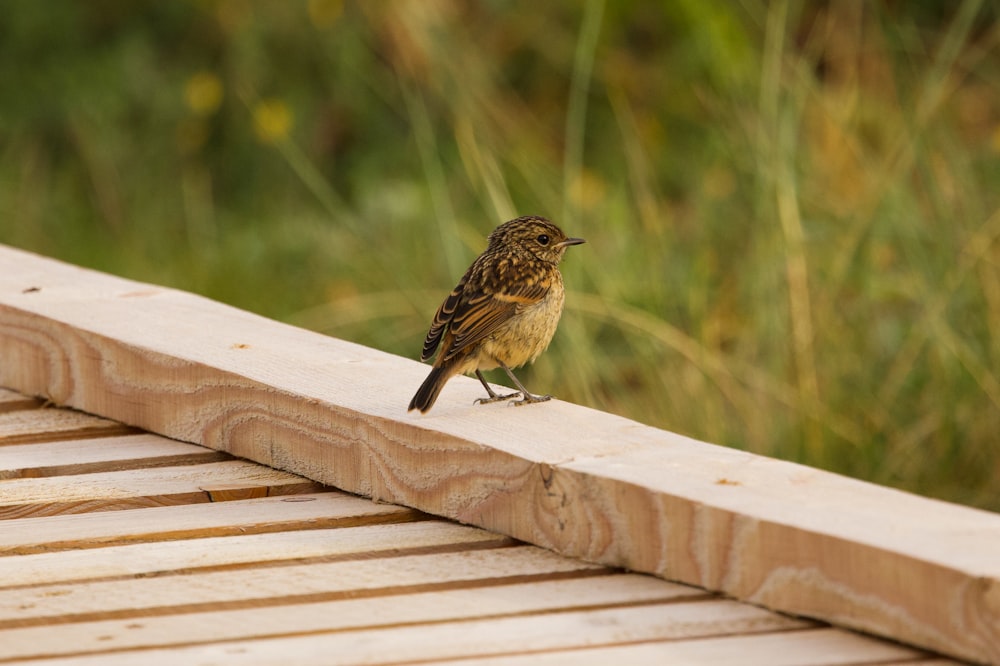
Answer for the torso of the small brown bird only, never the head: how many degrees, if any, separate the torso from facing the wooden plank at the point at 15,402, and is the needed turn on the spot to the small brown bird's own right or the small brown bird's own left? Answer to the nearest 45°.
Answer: approximately 180°

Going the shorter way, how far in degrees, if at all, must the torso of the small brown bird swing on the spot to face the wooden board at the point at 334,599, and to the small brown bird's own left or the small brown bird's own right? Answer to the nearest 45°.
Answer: approximately 90° to the small brown bird's own right

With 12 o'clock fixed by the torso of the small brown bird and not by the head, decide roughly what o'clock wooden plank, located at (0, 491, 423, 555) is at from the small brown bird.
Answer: The wooden plank is roughly at 4 o'clock from the small brown bird.

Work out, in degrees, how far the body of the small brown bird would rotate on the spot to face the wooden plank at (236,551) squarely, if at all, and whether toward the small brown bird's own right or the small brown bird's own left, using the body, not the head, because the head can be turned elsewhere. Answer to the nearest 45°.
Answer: approximately 90° to the small brown bird's own right

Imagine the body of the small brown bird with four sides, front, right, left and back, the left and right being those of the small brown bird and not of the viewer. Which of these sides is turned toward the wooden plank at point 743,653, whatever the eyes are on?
right

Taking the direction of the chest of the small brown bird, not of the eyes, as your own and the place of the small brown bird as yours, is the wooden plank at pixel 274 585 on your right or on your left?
on your right

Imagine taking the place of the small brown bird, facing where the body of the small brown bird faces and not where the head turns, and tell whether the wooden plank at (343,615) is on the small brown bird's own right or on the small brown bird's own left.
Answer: on the small brown bird's own right

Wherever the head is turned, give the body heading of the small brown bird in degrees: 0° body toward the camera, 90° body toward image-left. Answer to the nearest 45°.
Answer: approximately 270°
